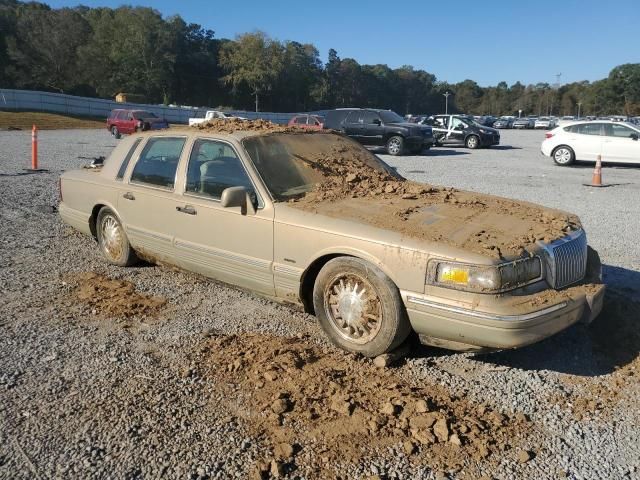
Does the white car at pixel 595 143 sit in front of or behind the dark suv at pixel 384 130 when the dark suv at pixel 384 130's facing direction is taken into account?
in front

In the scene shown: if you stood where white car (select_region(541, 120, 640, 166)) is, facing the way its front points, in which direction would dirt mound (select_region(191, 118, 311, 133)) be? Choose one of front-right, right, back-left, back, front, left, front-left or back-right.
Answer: right

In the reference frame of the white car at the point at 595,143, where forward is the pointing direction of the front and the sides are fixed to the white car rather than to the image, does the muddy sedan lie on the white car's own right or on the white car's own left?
on the white car's own right

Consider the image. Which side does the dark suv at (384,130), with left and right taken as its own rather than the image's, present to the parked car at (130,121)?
back

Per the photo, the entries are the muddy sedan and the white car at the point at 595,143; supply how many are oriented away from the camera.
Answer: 0

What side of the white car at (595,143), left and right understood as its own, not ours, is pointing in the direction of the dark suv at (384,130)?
back

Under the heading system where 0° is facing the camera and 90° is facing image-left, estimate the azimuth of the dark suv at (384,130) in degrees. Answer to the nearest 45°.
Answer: approximately 315°

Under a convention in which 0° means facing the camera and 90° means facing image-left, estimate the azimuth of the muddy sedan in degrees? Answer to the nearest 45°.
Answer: approximately 315°

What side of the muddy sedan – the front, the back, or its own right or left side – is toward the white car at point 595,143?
left

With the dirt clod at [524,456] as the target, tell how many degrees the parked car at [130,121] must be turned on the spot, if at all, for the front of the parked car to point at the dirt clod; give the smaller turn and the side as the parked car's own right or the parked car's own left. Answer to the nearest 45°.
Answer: approximately 45° to the parked car's own right
